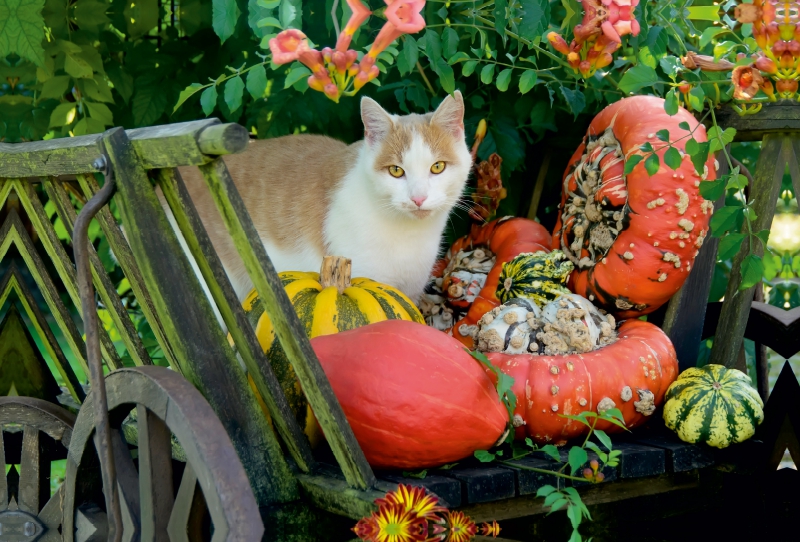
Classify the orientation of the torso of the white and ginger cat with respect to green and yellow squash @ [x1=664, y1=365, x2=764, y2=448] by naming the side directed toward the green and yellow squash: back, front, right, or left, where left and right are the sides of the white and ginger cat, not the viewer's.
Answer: front

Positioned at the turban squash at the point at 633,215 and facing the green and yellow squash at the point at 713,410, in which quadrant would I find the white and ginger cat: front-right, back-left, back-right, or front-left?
back-right

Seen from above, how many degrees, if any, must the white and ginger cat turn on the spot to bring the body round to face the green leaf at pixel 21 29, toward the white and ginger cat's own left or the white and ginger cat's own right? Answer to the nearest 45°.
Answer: approximately 135° to the white and ginger cat's own right

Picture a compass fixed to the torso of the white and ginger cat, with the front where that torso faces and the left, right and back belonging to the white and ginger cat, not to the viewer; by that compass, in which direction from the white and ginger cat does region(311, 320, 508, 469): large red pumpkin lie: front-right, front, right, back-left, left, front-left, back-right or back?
front-right

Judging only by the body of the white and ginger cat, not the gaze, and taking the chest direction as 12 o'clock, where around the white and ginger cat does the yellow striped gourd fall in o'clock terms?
The yellow striped gourd is roughly at 2 o'clock from the white and ginger cat.

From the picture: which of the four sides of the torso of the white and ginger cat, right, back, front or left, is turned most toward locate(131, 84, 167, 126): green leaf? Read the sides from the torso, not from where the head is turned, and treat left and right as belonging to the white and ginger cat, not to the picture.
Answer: back

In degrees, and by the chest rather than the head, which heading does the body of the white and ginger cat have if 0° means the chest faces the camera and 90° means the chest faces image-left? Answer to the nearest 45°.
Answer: approximately 315°

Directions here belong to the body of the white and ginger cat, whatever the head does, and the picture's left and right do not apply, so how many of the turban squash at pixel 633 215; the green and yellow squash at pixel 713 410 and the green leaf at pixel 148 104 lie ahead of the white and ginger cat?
2
